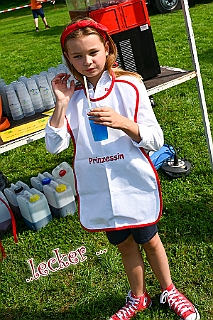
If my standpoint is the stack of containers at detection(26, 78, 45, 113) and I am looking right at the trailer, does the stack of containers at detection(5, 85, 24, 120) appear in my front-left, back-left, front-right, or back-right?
back-left

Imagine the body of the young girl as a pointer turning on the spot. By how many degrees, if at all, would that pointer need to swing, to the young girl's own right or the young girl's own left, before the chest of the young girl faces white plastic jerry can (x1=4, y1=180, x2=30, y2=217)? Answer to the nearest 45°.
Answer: approximately 135° to the young girl's own right

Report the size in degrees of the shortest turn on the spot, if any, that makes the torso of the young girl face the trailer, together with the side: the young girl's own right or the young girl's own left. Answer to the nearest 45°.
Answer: approximately 180°

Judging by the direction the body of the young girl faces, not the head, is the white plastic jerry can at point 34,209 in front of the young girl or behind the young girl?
behind

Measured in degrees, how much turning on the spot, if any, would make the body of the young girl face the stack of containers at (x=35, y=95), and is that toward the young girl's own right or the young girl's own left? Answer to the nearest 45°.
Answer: approximately 180°

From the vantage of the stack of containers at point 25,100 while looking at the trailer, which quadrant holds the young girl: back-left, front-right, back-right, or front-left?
back-right

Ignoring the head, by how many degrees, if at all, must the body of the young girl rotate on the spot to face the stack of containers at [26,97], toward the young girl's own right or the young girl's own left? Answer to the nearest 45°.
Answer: approximately 180°

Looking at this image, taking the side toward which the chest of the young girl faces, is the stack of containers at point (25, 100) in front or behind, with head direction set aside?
behind

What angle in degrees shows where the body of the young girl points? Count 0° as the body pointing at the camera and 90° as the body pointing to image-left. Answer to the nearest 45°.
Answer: approximately 0°
